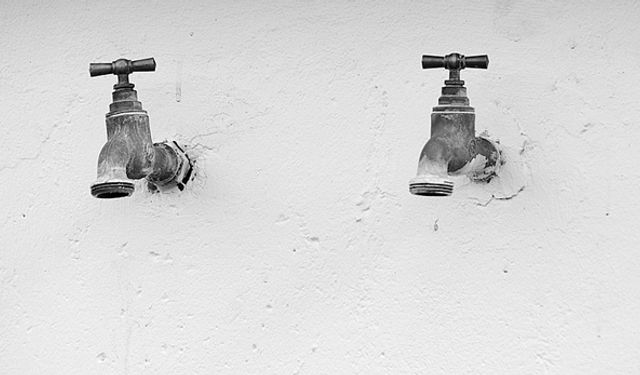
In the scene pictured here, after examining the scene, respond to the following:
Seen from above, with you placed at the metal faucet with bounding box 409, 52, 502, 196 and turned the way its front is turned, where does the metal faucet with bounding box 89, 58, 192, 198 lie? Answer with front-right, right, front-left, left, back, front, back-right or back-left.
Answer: front-right

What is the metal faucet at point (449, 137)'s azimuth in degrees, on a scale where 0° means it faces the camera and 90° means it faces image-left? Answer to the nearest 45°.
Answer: approximately 45°

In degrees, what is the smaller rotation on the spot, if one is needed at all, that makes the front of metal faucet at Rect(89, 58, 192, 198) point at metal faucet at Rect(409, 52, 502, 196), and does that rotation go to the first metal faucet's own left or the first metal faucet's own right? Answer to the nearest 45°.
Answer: approximately 135° to the first metal faucet's own left

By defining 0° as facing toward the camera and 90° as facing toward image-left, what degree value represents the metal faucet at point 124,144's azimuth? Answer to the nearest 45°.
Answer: approximately 45°
